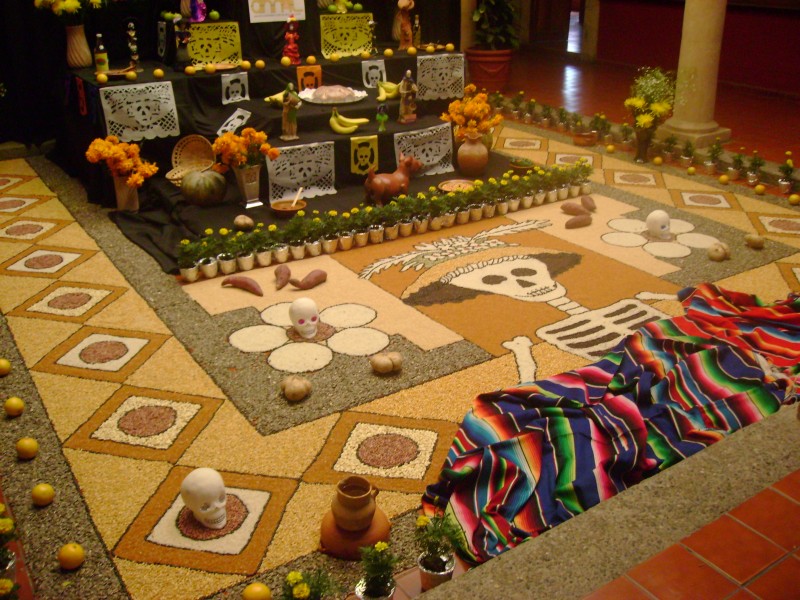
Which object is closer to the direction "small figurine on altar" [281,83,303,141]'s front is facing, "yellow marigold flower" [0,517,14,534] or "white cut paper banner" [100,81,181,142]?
the yellow marigold flower

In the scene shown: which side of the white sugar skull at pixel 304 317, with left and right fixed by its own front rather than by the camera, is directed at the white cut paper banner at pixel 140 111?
back

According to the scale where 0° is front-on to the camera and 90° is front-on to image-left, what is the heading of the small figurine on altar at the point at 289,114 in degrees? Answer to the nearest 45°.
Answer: approximately 315°

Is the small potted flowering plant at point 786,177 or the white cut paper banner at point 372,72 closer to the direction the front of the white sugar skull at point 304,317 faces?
the small potted flowering plant

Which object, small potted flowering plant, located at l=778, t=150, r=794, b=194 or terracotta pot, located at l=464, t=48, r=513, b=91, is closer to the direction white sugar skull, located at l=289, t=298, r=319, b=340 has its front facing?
the small potted flowering plant

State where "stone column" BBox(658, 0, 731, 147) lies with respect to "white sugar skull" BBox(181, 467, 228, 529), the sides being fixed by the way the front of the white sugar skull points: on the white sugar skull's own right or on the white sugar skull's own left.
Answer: on the white sugar skull's own left

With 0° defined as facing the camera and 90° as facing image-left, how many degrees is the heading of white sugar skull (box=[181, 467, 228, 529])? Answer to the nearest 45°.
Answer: approximately 315°

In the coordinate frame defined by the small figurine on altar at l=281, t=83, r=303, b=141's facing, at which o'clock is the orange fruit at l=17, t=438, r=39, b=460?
The orange fruit is roughly at 2 o'clock from the small figurine on altar.

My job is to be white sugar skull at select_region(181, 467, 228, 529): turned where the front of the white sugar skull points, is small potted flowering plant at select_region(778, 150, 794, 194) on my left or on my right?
on my left

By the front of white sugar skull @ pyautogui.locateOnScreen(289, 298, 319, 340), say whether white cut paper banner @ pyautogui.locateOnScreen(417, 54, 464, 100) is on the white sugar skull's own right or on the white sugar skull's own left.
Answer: on the white sugar skull's own left

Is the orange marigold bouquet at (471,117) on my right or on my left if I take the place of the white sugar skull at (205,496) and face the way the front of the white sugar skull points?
on my left
